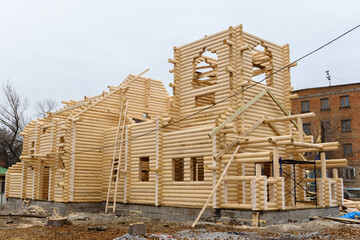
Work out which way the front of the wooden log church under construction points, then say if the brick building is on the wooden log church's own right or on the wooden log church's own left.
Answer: on the wooden log church's own left

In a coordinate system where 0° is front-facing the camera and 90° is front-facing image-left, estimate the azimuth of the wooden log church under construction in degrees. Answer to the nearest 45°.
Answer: approximately 315°
